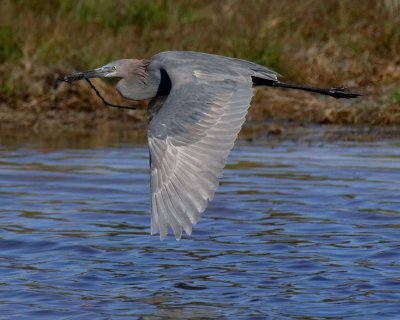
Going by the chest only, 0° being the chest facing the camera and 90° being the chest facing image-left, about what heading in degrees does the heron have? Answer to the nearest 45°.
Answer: approximately 90°
